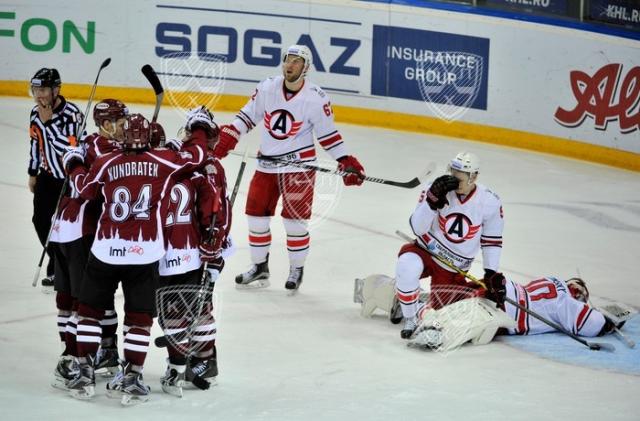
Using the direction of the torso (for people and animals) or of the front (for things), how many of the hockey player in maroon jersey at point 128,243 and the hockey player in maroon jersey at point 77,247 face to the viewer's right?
1

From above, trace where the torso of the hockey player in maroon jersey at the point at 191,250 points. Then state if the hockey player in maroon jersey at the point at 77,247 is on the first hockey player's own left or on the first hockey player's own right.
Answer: on the first hockey player's own left

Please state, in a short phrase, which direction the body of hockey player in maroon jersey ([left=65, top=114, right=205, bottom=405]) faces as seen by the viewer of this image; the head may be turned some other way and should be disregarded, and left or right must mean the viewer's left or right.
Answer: facing away from the viewer

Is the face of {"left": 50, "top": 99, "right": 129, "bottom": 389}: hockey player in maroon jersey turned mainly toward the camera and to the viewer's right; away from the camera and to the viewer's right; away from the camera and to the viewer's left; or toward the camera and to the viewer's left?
toward the camera and to the viewer's right

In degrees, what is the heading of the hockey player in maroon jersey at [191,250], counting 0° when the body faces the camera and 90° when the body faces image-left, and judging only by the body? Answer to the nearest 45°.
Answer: approximately 225°

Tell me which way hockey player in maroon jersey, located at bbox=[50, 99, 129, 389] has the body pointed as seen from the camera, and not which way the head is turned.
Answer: to the viewer's right

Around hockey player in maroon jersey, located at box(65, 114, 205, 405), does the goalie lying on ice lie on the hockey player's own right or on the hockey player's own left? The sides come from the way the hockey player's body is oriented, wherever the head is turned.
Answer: on the hockey player's own right

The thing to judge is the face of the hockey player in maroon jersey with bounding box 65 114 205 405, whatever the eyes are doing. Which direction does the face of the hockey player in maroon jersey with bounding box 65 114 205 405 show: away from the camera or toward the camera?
away from the camera

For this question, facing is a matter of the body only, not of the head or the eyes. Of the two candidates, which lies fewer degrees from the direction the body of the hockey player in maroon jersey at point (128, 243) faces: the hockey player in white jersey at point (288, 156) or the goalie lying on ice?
the hockey player in white jersey
